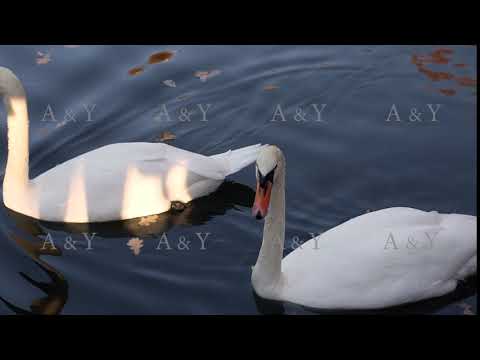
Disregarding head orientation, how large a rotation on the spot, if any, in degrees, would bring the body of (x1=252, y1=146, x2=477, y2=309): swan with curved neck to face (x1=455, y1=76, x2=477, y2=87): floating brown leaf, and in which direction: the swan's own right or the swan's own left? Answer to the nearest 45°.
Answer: approximately 90° to the swan's own right

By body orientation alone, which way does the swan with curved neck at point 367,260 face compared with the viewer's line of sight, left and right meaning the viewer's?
facing to the left of the viewer

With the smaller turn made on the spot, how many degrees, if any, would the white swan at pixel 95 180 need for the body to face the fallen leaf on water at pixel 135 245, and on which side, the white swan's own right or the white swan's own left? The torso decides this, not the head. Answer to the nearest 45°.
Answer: approximately 135° to the white swan's own left

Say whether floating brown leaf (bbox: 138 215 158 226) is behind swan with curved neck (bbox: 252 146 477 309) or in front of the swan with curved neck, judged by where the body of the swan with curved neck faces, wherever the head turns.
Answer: in front

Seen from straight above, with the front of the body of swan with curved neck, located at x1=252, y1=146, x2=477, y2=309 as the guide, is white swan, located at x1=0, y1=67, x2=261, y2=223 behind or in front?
in front

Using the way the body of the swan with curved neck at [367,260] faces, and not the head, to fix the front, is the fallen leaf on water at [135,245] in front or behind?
in front

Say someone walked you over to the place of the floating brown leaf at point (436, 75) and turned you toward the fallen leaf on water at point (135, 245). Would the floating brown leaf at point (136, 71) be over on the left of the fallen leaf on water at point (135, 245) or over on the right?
right

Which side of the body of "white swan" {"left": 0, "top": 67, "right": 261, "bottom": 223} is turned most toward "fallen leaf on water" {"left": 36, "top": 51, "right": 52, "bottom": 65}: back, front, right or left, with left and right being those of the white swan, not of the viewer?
right

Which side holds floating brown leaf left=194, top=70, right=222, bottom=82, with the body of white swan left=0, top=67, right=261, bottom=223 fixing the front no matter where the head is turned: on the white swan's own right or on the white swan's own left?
on the white swan's own right

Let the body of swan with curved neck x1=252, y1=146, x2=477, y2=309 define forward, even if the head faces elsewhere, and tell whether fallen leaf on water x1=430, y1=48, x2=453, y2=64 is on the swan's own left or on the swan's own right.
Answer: on the swan's own right

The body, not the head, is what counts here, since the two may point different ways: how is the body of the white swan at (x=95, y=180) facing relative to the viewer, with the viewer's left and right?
facing to the left of the viewer

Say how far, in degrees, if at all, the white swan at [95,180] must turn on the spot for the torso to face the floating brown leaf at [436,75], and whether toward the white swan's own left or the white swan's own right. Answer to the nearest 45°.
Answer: approximately 180°
